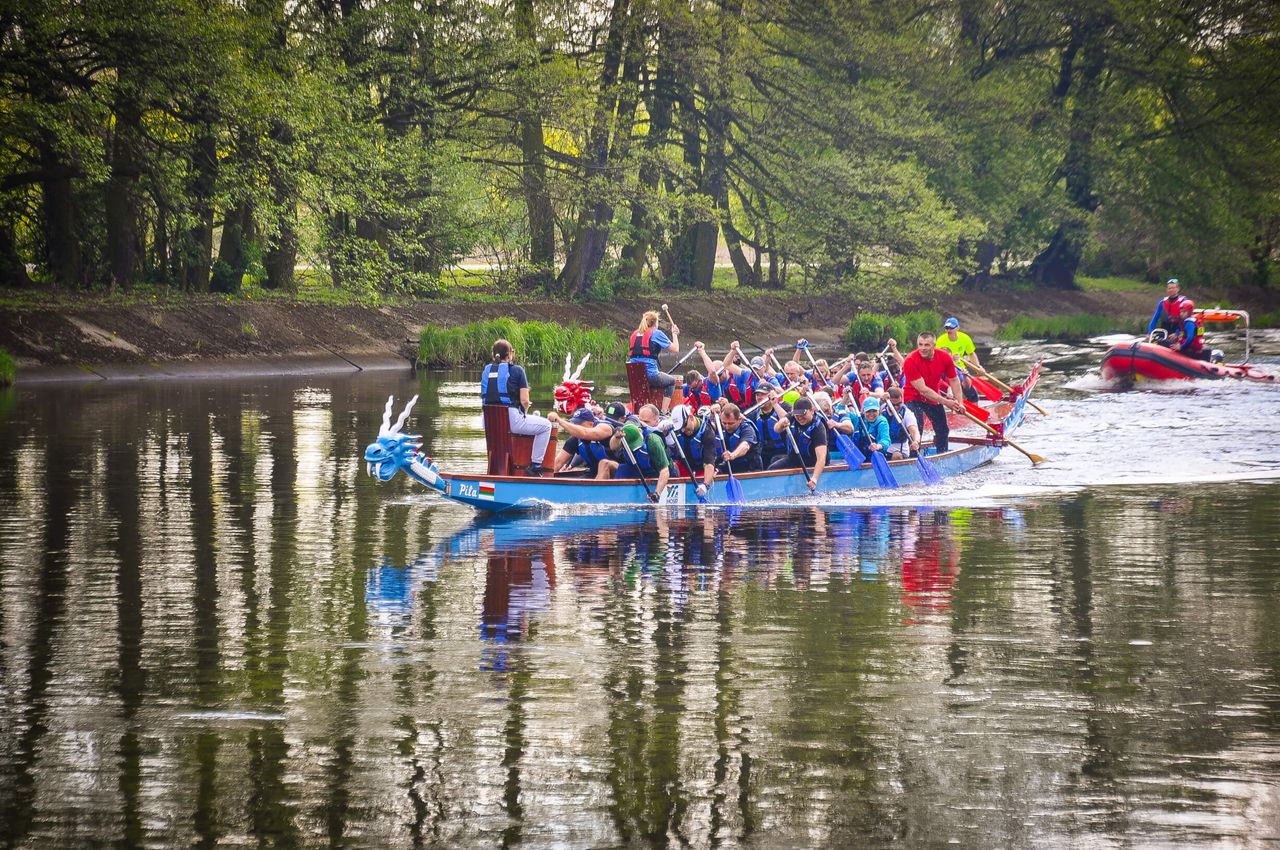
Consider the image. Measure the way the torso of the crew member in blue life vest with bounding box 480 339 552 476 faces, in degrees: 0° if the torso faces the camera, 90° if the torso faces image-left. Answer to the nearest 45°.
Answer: approximately 225°

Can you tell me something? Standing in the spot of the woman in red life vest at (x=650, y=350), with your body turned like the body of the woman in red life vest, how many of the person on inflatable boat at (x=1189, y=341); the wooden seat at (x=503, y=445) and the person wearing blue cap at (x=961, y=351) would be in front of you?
2

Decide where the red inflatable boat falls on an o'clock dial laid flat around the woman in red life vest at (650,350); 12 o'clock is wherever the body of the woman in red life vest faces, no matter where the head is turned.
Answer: The red inflatable boat is roughly at 12 o'clock from the woman in red life vest.

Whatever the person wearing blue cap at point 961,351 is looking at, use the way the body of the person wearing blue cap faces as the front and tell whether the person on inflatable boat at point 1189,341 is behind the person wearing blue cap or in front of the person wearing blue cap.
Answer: behind

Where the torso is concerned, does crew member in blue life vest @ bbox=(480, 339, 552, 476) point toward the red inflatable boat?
yes

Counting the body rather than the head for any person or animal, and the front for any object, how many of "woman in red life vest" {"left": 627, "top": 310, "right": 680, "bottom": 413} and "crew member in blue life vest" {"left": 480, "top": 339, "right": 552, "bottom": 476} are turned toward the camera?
0

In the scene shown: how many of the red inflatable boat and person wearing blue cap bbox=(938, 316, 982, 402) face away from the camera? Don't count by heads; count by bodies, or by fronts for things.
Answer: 0

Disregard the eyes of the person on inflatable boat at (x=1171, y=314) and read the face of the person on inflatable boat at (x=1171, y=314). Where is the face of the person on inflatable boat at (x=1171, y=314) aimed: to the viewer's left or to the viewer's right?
to the viewer's left

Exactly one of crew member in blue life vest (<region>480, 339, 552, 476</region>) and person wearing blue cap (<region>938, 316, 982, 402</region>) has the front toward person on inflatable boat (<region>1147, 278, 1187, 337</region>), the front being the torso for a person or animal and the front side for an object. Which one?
the crew member in blue life vest

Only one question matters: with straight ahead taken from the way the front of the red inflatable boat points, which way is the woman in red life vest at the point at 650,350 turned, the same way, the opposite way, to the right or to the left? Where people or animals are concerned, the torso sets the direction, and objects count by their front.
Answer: the opposite way

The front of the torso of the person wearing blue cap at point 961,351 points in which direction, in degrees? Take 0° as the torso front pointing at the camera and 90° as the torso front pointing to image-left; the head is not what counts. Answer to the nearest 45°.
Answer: approximately 45°

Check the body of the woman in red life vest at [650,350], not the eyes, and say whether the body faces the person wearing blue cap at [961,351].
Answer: yes

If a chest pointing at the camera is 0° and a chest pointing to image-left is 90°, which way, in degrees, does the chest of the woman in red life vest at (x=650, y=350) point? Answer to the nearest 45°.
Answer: approximately 225°

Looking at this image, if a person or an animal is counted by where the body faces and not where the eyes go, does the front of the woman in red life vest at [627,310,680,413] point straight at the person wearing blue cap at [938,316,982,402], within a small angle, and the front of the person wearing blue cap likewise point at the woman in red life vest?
yes

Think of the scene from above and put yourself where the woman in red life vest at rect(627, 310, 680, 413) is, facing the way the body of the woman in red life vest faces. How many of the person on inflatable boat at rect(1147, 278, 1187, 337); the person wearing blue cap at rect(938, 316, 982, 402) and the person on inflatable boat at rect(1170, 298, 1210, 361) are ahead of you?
3

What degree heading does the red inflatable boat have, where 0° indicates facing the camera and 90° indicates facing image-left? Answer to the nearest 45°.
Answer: approximately 45°
